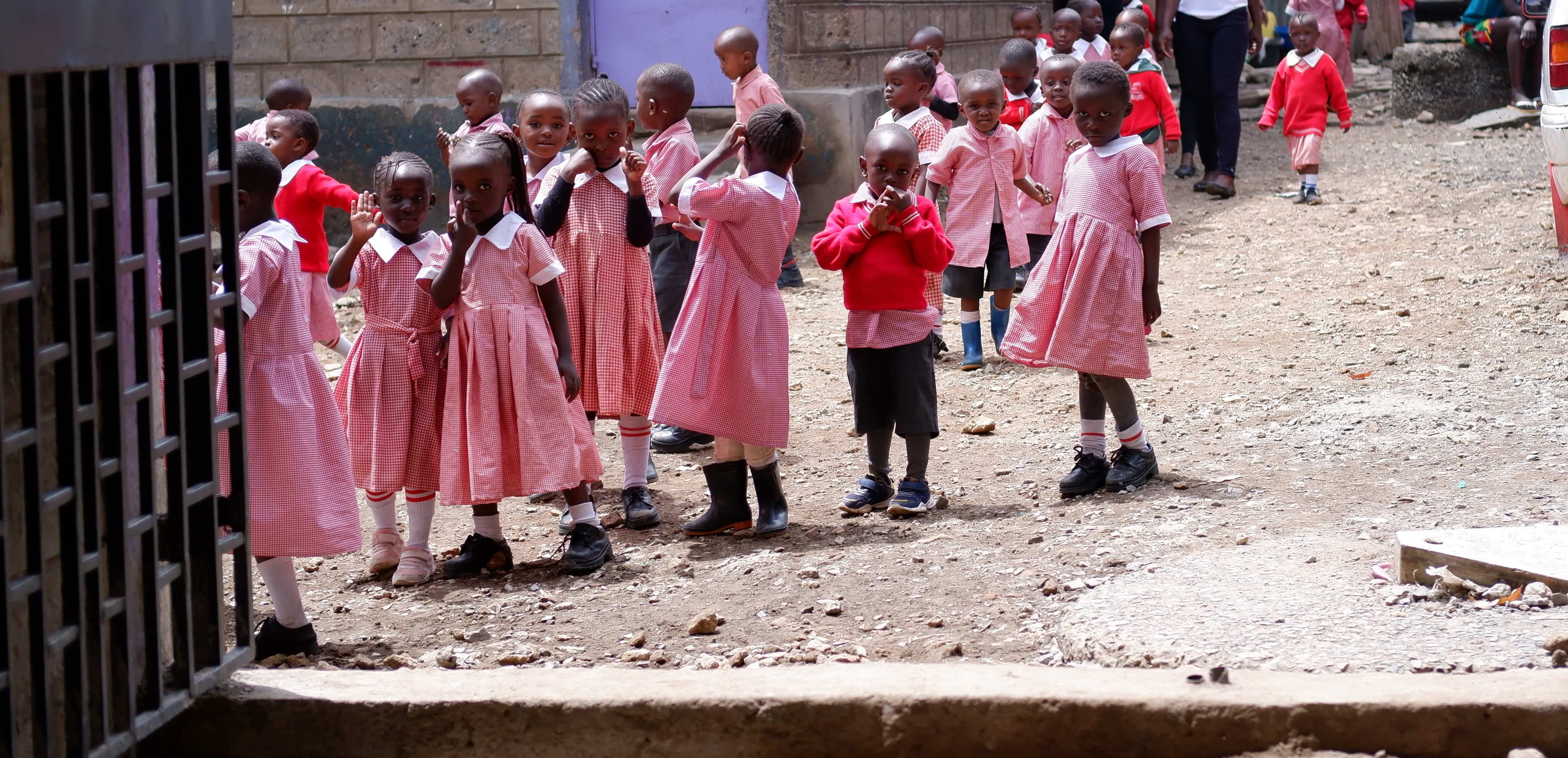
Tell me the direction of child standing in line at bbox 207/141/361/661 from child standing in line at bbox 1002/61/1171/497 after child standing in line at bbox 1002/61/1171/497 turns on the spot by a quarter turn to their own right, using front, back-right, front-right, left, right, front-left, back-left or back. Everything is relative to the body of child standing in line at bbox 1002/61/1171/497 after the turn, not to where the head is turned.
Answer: left

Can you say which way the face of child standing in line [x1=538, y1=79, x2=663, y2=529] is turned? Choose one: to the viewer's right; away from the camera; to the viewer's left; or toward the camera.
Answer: toward the camera

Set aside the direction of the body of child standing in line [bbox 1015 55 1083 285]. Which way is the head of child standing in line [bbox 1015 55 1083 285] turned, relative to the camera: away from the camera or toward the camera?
toward the camera

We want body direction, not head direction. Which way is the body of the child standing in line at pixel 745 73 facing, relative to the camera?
to the viewer's left

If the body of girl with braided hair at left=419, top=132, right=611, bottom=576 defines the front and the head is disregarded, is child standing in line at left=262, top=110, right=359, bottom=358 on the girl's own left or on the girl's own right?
on the girl's own right

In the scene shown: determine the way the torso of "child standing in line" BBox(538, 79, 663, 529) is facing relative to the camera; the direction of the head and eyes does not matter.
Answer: toward the camera

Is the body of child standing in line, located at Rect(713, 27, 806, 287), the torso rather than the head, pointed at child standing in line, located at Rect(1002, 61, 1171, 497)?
no

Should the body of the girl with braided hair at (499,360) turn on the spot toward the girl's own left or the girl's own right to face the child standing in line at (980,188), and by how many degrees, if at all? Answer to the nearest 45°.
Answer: approximately 180°

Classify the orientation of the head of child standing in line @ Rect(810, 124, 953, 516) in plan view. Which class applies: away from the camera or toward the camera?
toward the camera

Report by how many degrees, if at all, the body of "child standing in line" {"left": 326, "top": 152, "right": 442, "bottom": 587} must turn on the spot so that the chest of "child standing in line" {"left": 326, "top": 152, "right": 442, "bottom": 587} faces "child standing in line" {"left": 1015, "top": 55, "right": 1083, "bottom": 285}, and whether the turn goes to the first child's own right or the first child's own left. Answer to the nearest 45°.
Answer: approximately 135° to the first child's own left

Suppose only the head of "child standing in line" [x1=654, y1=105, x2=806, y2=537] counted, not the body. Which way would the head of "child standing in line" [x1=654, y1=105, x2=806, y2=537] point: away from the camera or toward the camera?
away from the camera

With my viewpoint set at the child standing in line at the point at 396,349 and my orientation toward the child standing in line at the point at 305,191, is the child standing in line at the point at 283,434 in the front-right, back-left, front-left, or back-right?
back-left

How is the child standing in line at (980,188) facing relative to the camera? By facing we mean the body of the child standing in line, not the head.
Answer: toward the camera

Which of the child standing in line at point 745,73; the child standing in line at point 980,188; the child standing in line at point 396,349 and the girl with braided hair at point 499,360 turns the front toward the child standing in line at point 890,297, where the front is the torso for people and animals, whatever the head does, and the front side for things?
the child standing in line at point 980,188

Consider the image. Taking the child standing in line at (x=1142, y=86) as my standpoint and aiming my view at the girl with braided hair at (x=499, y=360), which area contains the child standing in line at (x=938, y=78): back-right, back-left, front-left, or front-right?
front-right

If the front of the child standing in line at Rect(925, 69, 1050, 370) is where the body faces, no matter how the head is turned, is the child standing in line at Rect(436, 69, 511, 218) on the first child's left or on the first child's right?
on the first child's right
